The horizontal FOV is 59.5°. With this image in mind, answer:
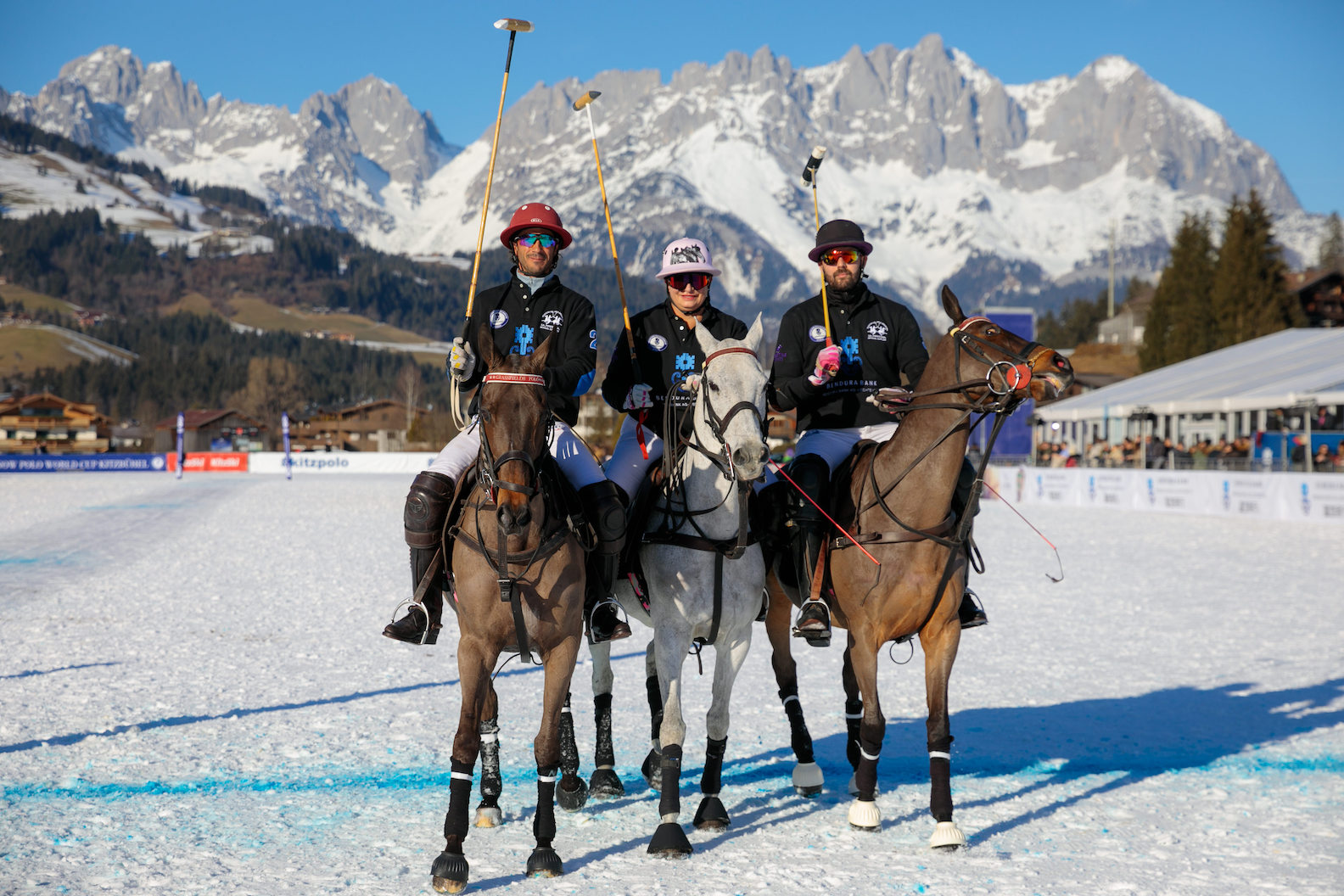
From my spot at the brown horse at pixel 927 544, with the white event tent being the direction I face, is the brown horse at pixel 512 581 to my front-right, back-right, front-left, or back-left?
back-left

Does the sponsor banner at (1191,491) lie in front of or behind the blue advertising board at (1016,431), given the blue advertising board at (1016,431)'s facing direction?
in front

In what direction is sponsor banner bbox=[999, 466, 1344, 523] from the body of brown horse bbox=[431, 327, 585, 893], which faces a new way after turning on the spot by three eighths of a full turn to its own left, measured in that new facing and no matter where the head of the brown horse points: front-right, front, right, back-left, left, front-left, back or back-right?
front

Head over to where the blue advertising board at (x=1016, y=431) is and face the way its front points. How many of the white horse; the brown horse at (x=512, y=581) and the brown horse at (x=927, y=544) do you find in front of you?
3

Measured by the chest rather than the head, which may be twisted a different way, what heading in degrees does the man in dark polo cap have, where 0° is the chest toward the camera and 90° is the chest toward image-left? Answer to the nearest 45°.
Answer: approximately 0°

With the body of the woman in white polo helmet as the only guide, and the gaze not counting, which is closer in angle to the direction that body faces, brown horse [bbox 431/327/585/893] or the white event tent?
the brown horse

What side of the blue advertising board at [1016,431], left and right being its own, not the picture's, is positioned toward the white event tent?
left

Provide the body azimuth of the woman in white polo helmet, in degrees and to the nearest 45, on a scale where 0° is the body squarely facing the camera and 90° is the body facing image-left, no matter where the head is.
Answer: approximately 0°

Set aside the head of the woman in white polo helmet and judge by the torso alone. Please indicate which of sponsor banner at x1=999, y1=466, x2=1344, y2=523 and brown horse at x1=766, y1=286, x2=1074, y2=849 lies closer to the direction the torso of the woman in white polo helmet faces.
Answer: the brown horse
